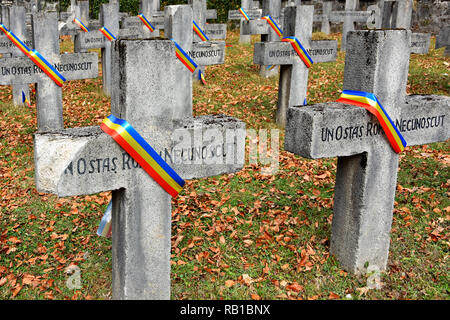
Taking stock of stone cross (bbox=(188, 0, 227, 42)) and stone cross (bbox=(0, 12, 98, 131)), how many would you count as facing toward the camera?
2

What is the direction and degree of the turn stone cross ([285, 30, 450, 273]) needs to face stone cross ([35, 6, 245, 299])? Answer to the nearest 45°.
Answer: approximately 90° to its right

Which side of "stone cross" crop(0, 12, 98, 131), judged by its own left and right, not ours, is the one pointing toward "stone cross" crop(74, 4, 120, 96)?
back

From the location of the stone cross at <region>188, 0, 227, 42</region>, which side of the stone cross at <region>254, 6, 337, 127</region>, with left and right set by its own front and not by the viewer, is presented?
back

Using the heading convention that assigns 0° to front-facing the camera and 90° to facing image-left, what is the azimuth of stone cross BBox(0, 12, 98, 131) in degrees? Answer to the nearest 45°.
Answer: approximately 0°

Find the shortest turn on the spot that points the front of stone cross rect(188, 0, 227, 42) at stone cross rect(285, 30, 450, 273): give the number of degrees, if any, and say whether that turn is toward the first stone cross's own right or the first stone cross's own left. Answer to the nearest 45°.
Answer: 0° — it already faces it

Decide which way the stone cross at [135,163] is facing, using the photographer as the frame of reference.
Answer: facing the viewer and to the right of the viewer

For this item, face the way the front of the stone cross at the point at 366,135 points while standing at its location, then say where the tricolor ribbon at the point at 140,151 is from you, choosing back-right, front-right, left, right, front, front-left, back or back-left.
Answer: right

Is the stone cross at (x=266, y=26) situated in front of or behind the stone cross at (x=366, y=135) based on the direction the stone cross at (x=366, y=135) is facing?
behind

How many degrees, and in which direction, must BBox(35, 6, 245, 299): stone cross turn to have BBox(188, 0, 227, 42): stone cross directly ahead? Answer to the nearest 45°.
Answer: approximately 135° to its left

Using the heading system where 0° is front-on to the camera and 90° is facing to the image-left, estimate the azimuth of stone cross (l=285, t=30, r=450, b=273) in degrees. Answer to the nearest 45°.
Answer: approximately 315°

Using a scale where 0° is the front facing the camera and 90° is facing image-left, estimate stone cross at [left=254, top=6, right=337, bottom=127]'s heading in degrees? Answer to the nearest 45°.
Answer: approximately 315°

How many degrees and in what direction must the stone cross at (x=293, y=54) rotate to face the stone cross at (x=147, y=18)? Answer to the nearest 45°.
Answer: approximately 180°

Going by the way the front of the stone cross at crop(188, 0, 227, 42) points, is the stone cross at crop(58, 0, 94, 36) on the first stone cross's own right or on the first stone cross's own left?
on the first stone cross's own right
